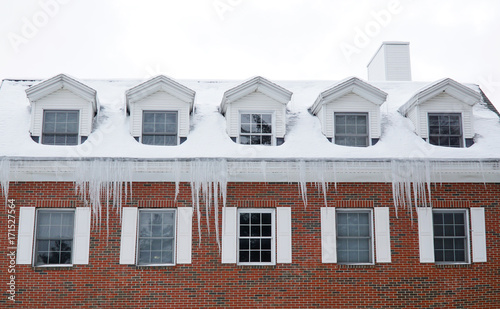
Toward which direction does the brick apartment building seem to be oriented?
toward the camera

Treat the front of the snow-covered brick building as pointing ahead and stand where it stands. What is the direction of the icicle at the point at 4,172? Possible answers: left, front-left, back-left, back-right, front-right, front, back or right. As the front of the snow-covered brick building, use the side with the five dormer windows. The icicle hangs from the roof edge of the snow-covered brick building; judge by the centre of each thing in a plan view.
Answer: right
